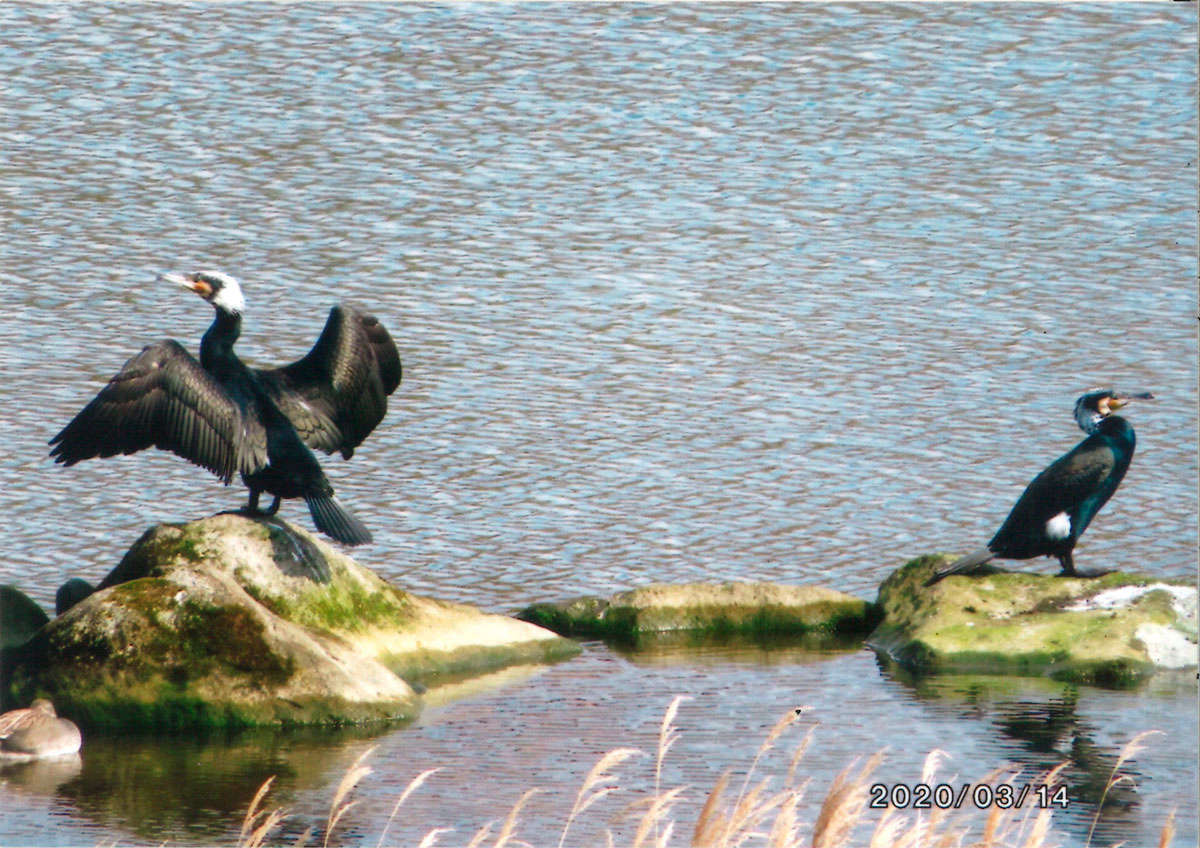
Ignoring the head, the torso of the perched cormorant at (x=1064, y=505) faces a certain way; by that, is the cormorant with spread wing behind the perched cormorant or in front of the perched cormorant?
behind

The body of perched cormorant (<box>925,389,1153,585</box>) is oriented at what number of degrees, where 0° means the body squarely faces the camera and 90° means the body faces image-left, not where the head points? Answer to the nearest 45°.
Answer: approximately 270°

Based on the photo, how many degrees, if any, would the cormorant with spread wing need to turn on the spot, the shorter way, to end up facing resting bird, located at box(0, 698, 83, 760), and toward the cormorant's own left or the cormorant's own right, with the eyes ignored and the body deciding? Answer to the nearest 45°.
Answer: approximately 90° to the cormorant's own left

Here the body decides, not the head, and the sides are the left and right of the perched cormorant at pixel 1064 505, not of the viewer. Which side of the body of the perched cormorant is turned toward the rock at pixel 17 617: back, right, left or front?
back

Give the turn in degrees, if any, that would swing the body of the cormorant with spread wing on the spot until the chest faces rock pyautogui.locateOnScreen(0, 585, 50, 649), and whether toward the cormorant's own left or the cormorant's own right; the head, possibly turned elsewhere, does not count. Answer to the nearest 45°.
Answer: approximately 45° to the cormorant's own left

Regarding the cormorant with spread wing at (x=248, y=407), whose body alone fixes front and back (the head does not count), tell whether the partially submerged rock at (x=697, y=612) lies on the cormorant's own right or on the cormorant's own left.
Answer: on the cormorant's own right

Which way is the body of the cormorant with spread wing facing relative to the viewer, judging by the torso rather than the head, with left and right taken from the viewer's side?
facing away from the viewer and to the left of the viewer

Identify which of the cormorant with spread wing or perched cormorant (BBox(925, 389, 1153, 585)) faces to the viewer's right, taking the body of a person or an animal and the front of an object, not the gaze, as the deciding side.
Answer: the perched cormorant

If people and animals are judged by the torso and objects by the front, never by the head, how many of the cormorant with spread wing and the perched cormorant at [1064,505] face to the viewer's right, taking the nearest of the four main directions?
1

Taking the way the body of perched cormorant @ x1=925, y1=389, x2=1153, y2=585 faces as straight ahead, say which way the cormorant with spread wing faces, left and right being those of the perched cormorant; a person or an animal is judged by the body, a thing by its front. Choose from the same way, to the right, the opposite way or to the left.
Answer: the opposite way

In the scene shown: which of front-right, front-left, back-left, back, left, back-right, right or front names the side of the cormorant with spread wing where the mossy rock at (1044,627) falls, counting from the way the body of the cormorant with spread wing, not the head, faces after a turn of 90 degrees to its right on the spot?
front-right
